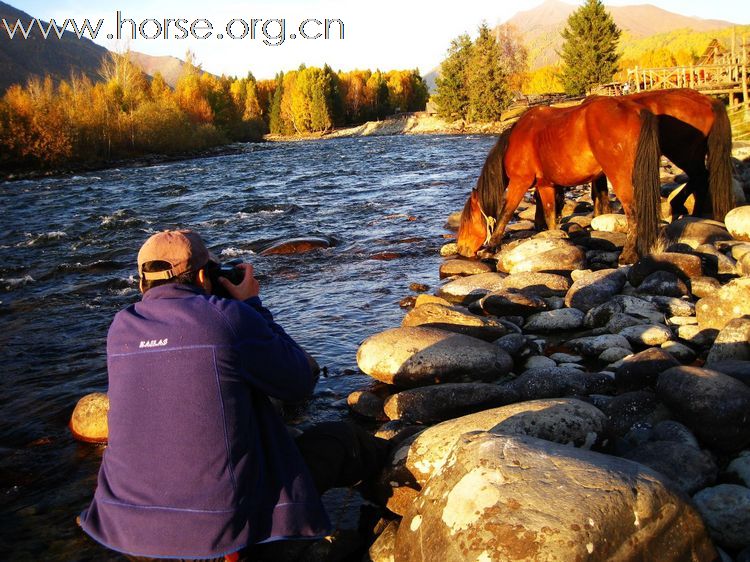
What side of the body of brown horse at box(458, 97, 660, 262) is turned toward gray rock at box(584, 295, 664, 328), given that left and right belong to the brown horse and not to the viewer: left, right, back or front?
left

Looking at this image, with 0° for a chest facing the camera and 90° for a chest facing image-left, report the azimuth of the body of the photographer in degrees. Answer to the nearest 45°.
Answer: approximately 225°

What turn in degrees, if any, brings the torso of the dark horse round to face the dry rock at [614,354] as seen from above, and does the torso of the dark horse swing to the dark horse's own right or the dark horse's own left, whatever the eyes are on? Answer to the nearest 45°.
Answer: approximately 90° to the dark horse's own left

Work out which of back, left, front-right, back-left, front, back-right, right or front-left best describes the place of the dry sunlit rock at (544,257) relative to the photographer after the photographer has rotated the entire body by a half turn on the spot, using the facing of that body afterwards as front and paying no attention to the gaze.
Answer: back

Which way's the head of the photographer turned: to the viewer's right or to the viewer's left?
to the viewer's right

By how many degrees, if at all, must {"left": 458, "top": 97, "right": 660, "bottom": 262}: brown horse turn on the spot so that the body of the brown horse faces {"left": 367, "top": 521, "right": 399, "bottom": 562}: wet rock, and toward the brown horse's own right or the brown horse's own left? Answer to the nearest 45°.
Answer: approximately 90° to the brown horse's own left

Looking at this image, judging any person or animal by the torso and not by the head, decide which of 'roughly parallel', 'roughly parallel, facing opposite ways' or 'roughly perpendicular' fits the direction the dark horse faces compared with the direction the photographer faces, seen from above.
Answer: roughly perpendicular

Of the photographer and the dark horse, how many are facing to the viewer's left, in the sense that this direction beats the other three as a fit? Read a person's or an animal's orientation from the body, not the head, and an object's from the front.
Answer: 1

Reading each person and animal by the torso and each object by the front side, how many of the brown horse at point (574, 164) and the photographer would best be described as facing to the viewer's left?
1

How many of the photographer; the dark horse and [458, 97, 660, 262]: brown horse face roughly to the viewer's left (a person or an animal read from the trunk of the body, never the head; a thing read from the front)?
2

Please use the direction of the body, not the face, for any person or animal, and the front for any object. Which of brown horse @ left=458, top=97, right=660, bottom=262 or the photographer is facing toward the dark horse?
the photographer

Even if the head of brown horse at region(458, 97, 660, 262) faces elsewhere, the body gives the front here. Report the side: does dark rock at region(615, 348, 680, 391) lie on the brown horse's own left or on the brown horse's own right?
on the brown horse's own left

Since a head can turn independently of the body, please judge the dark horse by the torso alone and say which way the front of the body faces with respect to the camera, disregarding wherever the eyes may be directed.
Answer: to the viewer's left

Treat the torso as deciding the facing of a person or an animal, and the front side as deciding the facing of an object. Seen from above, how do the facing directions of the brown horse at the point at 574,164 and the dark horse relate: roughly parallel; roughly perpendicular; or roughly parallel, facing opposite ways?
roughly parallel

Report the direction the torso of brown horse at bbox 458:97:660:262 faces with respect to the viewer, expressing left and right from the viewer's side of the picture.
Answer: facing to the left of the viewer

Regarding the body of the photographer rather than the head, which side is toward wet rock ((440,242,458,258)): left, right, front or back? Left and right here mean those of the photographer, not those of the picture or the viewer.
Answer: front
